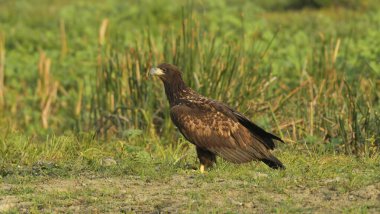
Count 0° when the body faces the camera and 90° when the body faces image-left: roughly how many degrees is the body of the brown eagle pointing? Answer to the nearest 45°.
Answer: approximately 90°
